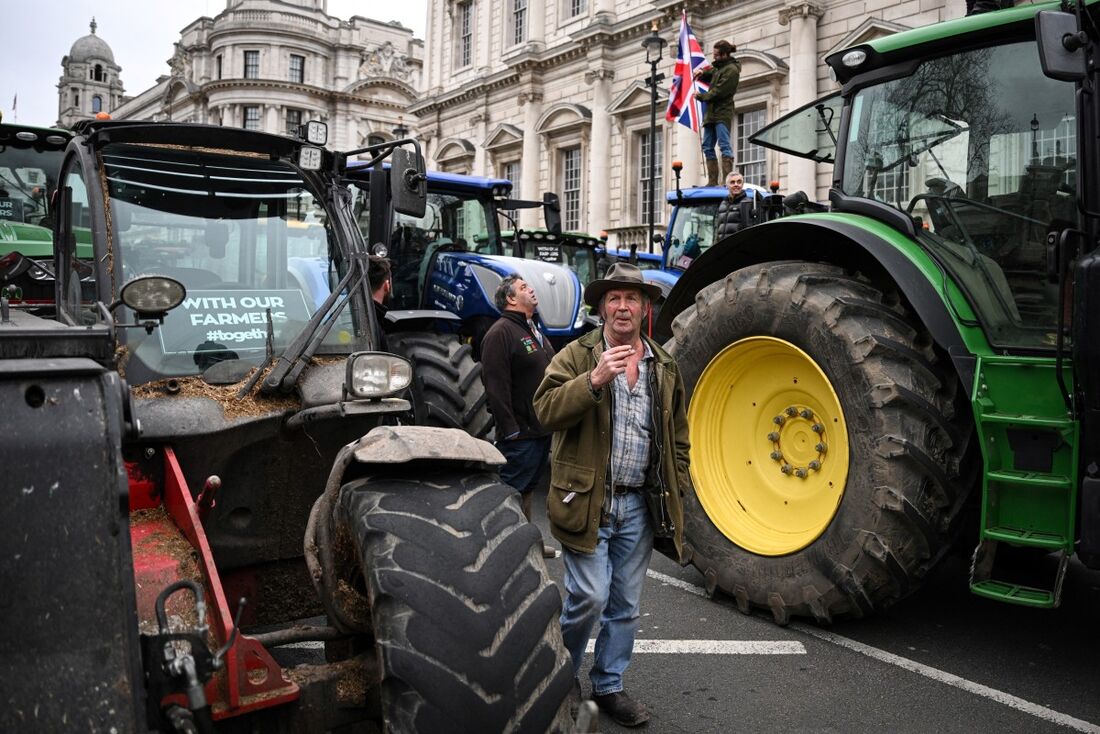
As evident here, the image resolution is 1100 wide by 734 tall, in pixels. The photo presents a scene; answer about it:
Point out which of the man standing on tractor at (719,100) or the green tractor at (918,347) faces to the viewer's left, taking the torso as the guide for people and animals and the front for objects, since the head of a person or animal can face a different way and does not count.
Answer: the man standing on tractor

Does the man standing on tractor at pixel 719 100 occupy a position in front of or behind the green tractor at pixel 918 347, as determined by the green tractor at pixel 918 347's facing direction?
behind

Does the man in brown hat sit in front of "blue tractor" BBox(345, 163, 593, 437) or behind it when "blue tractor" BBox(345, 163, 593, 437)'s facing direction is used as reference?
in front

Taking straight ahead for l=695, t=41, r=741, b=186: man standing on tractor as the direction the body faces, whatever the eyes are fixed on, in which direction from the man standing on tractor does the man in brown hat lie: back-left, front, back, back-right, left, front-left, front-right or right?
left

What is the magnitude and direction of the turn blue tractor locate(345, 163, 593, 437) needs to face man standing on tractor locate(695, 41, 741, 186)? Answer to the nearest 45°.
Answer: approximately 90° to its left

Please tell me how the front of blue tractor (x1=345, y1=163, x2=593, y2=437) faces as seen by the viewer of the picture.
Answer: facing the viewer and to the right of the viewer

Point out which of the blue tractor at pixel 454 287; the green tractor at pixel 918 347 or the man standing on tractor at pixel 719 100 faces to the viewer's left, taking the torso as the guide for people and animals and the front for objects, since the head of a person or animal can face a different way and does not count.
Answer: the man standing on tractor

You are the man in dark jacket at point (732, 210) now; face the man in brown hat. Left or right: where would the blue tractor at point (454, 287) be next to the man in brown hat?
right

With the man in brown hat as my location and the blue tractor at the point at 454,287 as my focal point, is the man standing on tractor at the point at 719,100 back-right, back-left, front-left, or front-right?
front-right

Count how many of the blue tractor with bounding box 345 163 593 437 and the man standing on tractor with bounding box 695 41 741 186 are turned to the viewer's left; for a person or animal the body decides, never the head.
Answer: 1

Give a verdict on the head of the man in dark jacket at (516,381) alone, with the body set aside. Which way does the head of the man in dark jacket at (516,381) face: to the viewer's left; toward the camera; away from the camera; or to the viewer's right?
to the viewer's right

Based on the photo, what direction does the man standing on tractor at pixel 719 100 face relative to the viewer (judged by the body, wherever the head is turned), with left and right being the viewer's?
facing to the left of the viewer

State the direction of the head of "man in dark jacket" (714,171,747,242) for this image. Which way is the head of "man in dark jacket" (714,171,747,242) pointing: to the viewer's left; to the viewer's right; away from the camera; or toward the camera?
toward the camera
